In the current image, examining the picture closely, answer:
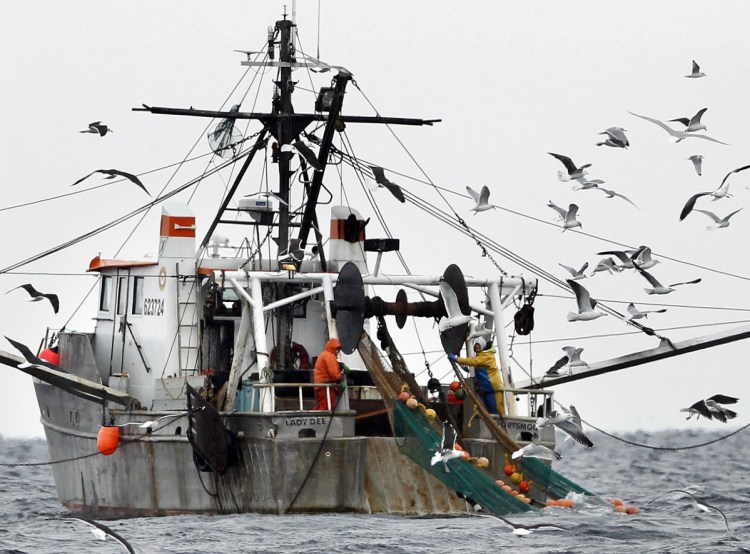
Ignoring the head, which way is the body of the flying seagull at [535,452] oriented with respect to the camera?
to the viewer's left

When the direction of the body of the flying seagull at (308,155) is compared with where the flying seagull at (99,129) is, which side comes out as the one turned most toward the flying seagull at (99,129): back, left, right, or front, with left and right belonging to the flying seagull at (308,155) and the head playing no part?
front

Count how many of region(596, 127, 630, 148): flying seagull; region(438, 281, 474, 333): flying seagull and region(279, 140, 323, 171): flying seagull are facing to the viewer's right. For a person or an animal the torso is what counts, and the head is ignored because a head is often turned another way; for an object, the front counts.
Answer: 1

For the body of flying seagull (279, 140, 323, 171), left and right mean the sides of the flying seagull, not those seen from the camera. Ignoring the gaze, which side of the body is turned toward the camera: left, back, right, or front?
left
